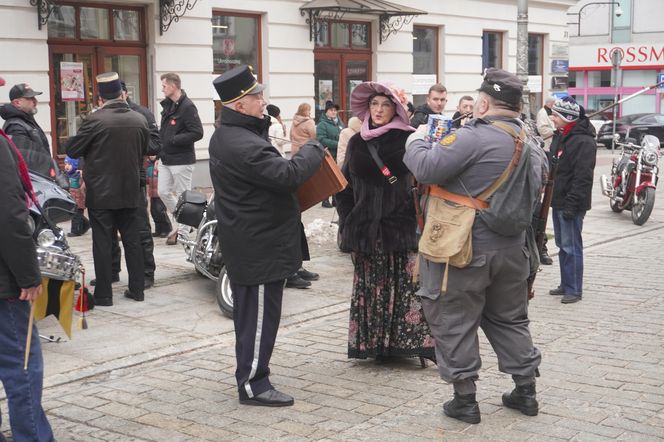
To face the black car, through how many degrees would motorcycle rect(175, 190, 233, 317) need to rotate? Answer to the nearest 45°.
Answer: approximately 90° to its left

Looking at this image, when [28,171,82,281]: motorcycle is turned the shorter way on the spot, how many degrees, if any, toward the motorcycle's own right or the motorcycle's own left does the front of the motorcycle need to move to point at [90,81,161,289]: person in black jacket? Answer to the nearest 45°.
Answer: approximately 135° to the motorcycle's own left

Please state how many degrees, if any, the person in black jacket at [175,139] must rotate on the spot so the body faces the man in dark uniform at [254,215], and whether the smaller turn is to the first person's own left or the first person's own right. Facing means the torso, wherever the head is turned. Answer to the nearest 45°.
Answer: approximately 45° to the first person's own left

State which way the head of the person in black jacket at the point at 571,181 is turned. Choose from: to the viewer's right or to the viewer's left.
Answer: to the viewer's left

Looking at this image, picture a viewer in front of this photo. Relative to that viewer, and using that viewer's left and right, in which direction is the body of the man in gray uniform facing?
facing away from the viewer and to the left of the viewer

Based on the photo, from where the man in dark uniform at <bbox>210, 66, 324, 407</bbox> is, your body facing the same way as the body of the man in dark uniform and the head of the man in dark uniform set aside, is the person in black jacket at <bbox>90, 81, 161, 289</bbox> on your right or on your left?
on your left

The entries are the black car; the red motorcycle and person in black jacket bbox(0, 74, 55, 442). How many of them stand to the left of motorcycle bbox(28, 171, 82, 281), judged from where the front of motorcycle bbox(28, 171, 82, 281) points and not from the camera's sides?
2

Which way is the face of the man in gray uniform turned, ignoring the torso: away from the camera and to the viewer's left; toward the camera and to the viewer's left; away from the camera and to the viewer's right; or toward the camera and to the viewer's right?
away from the camera and to the viewer's left

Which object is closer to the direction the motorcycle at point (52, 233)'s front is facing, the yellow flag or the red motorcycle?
the yellow flag

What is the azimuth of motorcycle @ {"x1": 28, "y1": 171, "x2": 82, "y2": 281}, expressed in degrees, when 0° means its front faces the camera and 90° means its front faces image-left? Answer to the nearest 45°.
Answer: approximately 315°

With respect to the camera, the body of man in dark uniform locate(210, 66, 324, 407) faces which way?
to the viewer's right
